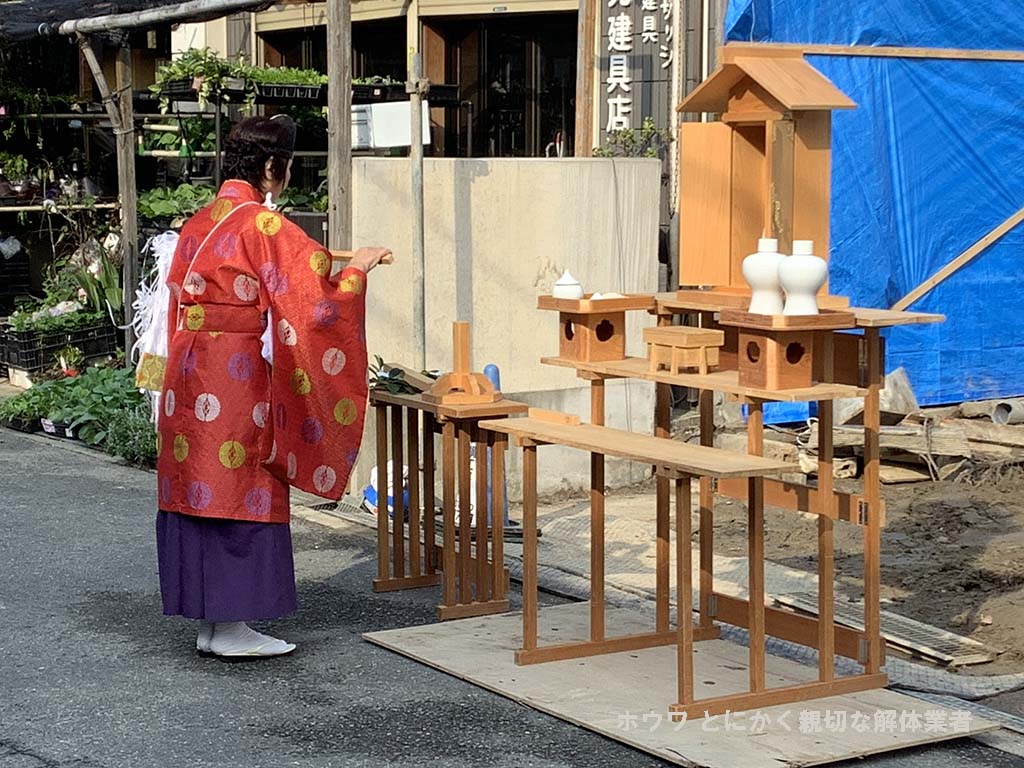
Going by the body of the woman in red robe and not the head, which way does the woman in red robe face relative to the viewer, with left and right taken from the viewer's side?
facing away from the viewer and to the right of the viewer

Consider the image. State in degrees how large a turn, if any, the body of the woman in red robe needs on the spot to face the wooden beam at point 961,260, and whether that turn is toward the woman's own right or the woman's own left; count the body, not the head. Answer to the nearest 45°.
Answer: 0° — they already face it

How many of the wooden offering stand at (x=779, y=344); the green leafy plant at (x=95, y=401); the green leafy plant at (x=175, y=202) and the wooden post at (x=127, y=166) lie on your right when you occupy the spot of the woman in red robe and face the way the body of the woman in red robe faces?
1

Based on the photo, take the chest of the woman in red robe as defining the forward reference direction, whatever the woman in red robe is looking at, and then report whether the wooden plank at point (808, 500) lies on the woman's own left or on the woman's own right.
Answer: on the woman's own right

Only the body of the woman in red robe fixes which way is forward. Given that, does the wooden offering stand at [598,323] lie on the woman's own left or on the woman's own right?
on the woman's own right

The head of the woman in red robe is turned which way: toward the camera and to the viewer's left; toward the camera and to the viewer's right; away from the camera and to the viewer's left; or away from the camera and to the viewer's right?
away from the camera and to the viewer's right

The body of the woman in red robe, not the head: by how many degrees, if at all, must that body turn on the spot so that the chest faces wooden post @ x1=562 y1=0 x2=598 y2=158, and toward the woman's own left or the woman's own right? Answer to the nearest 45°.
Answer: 0° — they already face it

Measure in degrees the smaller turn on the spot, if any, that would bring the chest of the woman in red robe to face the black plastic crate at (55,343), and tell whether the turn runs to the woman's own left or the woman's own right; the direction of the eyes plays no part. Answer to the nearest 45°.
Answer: approximately 45° to the woman's own left

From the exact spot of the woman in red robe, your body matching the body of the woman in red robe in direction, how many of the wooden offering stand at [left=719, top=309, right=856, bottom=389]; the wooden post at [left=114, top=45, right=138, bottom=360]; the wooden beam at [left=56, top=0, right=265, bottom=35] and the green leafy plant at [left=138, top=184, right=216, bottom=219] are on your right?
1

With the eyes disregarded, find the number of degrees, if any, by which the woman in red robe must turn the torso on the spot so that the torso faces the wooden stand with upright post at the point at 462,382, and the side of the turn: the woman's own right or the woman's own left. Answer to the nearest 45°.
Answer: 0° — they already face it

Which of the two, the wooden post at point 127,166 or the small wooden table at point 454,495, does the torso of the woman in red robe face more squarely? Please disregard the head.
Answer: the small wooden table

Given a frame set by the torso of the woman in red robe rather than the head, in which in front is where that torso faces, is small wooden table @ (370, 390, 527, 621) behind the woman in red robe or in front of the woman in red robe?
in front

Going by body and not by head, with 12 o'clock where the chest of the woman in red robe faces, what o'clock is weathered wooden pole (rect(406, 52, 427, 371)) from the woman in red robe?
The weathered wooden pole is roughly at 11 o'clock from the woman in red robe.
